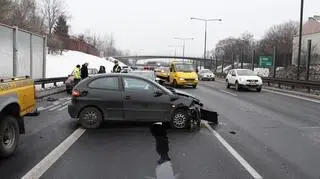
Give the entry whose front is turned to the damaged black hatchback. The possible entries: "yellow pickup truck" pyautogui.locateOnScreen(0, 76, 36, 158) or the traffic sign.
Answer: the traffic sign

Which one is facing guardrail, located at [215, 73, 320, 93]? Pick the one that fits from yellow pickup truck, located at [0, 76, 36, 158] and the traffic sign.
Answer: the traffic sign

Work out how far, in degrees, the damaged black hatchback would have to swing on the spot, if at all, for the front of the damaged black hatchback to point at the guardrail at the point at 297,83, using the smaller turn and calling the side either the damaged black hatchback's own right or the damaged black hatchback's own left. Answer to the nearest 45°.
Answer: approximately 45° to the damaged black hatchback's own left

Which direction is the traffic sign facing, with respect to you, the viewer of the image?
facing the viewer

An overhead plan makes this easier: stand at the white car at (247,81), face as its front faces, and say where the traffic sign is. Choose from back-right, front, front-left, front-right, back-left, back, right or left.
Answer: back-left

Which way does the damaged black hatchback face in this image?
to the viewer's right

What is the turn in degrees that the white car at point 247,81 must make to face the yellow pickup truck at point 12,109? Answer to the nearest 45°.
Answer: approximately 45° to its right

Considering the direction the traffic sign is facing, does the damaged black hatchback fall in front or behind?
in front

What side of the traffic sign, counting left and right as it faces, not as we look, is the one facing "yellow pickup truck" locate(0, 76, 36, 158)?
front

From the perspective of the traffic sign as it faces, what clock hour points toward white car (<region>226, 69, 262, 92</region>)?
The white car is roughly at 12 o'clock from the traffic sign.

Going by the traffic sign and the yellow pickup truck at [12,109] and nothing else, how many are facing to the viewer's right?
0

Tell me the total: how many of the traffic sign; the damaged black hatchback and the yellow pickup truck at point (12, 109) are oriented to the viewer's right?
1

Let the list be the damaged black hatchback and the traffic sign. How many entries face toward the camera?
1

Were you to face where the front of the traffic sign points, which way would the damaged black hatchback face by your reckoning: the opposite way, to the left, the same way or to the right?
to the left

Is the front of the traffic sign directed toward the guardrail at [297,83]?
yes
